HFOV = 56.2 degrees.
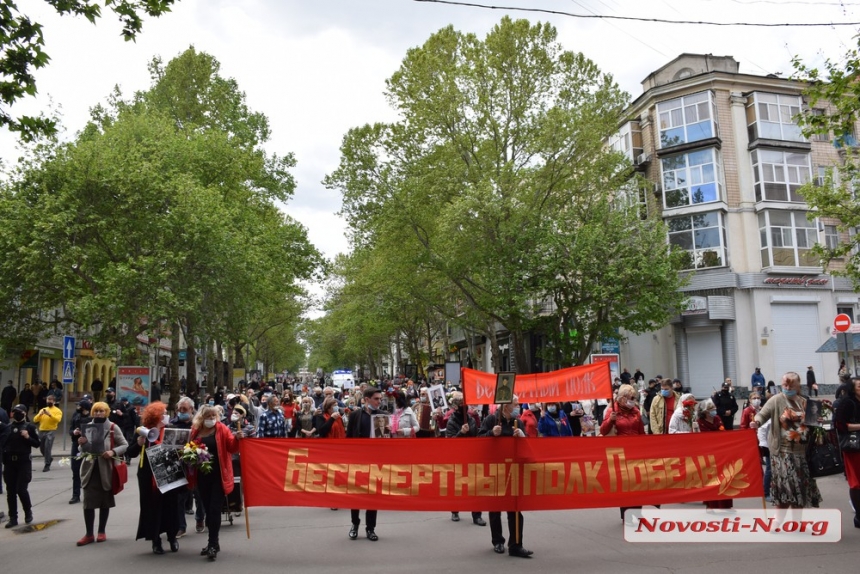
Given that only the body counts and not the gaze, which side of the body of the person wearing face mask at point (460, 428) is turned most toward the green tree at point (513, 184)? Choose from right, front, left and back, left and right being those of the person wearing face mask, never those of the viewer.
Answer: back

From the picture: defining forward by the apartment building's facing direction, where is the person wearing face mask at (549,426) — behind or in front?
in front

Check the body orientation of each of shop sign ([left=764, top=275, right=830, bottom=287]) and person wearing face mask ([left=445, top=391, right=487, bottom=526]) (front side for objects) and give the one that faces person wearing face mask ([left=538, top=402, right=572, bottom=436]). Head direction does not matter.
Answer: the shop sign

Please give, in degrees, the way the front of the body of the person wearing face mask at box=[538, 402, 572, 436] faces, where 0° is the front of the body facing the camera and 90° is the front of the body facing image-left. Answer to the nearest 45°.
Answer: approximately 0°

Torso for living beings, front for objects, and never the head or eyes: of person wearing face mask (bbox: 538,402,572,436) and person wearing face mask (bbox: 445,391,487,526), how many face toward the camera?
2

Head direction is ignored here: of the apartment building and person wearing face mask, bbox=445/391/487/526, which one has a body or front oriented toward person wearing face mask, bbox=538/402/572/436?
the apartment building

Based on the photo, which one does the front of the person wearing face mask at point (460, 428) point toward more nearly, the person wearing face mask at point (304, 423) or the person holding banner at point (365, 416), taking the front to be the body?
the person holding banner

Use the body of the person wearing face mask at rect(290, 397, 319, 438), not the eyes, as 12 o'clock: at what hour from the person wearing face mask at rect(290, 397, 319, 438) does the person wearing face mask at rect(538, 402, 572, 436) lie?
the person wearing face mask at rect(538, 402, 572, 436) is roughly at 10 o'clock from the person wearing face mask at rect(290, 397, 319, 438).

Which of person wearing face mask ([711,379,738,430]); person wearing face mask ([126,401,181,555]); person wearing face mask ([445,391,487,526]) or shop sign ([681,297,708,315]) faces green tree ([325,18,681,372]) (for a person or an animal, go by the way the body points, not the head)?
the shop sign

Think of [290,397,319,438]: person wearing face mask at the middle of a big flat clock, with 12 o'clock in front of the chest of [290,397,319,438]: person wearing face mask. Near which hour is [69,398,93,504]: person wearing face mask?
[69,398,93,504]: person wearing face mask is roughly at 2 o'clock from [290,397,319,438]: person wearing face mask.

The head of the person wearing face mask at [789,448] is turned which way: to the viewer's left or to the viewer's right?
to the viewer's left
